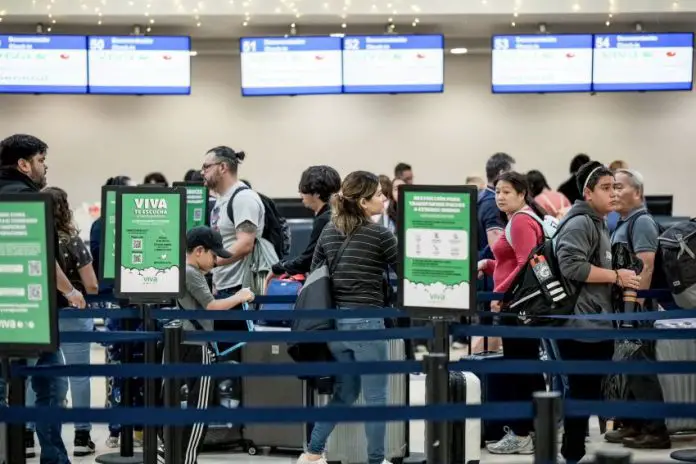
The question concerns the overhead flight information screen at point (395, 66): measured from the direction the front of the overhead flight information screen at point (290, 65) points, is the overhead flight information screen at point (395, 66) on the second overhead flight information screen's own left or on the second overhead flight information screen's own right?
on the second overhead flight information screen's own left

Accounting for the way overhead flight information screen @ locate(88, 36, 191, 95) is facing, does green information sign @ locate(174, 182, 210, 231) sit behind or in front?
in front

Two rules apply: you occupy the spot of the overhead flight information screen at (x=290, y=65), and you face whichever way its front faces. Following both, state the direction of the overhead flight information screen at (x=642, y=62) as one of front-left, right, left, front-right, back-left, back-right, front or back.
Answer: left

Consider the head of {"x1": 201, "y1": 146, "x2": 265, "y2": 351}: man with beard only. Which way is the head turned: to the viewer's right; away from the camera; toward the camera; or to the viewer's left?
to the viewer's left

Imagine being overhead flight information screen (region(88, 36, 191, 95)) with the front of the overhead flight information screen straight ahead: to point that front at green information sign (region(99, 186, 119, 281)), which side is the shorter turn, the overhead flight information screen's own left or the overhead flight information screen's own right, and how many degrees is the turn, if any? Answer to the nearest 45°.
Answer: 0° — it already faces it

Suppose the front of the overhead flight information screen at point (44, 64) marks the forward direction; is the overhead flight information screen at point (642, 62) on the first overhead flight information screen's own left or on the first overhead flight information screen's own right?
on the first overhead flight information screen's own left

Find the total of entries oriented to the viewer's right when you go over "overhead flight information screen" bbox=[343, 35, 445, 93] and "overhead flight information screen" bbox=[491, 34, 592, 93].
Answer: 0

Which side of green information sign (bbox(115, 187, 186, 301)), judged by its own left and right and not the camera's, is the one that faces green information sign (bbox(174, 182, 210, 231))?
back

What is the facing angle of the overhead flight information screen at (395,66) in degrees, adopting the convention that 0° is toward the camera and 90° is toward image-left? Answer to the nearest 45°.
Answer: approximately 0°

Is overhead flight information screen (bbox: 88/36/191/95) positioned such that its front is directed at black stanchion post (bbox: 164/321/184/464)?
yes
